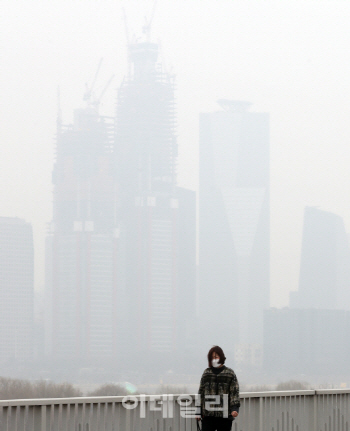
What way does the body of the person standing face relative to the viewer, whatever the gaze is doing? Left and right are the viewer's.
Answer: facing the viewer

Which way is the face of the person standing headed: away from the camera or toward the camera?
toward the camera
